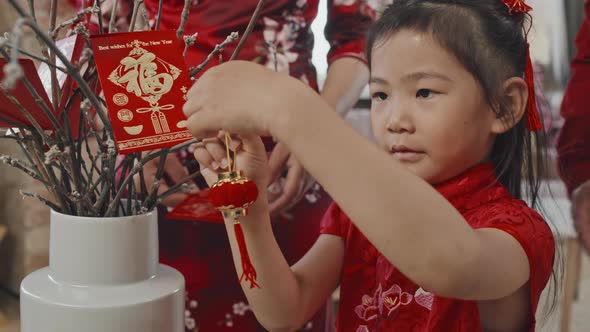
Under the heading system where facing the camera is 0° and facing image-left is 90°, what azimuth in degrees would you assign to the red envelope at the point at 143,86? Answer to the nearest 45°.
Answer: approximately 0°

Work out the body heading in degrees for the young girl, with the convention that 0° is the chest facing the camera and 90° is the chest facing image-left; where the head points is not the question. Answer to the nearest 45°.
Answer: approximately 45°
